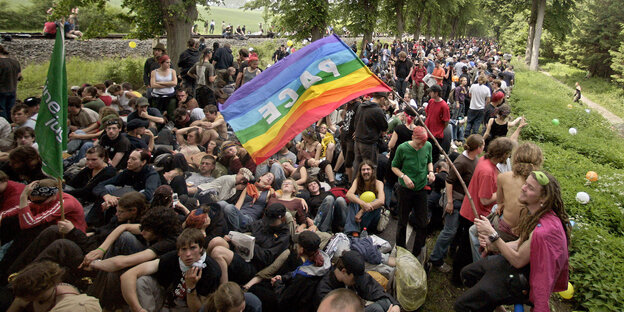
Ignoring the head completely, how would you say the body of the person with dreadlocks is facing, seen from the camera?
to the viewer's left

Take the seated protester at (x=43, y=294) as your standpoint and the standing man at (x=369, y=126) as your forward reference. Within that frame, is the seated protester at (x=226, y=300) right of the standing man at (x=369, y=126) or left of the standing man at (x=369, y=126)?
right

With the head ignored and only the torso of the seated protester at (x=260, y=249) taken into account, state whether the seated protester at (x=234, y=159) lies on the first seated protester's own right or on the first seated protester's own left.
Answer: on the first seated protester's own right
